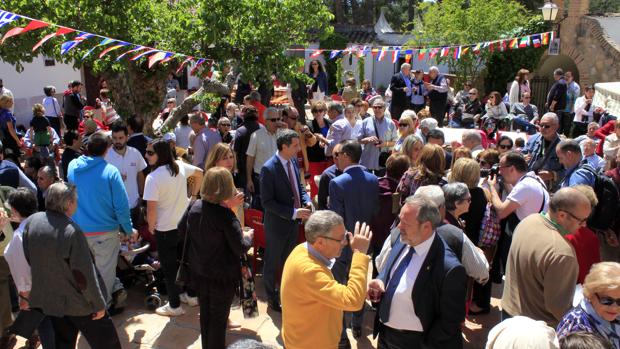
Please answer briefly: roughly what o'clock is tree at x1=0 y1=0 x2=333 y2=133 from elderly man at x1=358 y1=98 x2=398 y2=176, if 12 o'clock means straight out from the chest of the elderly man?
The tree is roughly at 3 o'clock from the elderly man.

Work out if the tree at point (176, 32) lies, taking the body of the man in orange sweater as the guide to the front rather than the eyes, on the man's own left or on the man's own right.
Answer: on the man's own left

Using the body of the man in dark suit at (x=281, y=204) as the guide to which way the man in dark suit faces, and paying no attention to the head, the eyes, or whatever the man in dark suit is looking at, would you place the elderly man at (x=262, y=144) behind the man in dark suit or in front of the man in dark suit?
behind

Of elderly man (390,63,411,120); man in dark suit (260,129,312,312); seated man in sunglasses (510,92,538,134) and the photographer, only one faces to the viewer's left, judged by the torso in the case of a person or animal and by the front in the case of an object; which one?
the photographer

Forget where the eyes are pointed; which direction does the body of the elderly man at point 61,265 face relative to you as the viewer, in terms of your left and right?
facing away from the viewer and to the right of the viewer

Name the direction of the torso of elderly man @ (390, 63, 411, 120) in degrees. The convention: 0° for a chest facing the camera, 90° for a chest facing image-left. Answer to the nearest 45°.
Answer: approximately 315°

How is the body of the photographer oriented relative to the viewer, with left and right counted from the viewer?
facing to the left of the viewer

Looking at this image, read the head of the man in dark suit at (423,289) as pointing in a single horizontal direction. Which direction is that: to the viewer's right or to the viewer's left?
to the viewer's left

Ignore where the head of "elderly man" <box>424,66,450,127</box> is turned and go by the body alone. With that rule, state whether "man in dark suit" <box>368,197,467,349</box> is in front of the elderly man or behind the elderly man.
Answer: in front

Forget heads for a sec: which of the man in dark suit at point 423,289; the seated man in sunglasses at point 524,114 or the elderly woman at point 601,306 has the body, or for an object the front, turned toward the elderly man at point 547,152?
the seated man in sunglasses at point 524,114

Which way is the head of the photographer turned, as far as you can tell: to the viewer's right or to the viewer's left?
to the viewer's left

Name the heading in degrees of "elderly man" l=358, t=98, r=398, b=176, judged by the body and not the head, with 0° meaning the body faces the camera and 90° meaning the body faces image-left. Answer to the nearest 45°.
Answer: approximately 0°
